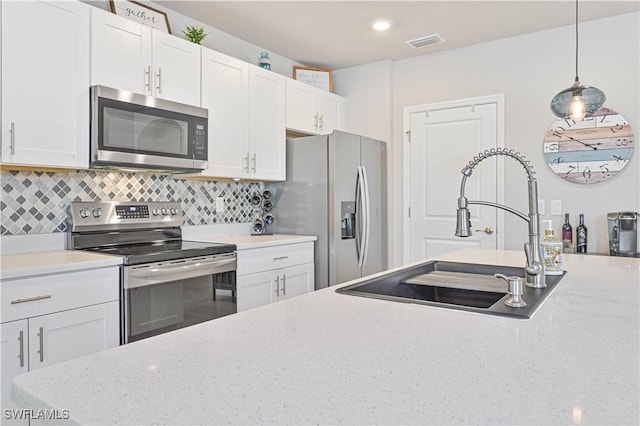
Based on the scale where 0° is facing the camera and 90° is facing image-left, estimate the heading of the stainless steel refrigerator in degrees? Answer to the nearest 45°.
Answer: approximately 315°

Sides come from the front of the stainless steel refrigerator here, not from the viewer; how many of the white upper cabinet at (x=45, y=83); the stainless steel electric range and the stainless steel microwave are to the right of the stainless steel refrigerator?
3

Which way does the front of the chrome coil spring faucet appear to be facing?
to the viewer's left

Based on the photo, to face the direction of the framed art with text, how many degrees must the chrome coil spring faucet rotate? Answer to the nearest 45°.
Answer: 0° — it already faces it

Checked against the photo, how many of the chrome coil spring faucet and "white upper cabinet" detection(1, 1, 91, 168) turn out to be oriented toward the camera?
1

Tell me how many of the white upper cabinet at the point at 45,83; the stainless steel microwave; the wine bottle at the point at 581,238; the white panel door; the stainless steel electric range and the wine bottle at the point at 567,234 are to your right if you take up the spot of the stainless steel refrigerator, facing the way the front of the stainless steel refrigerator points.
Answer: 3

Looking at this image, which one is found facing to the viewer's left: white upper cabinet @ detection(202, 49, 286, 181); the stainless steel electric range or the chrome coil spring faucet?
the chrome coil spring faucet

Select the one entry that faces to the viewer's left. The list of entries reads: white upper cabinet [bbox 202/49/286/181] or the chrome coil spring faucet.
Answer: the chrome coil spring faucet

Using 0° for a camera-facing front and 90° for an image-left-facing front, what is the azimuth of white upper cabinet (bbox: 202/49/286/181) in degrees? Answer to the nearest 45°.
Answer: approximately 315°

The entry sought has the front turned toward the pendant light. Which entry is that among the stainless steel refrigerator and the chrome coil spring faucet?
the stainless steel refrigerator

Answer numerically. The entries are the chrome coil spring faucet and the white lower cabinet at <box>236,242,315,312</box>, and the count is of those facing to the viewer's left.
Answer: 1

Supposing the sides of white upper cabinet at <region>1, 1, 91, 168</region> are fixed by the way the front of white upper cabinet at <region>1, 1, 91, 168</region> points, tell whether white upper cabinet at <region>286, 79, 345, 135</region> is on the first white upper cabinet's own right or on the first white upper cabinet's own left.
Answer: on the first white upper cabinet's own left
